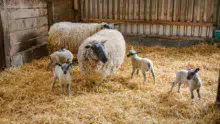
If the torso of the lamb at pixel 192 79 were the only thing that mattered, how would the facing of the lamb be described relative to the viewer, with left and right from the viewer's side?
facing the viewer and to the right of the viewer

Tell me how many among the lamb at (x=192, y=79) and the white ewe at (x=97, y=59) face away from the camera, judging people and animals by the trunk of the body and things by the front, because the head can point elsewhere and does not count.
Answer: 0

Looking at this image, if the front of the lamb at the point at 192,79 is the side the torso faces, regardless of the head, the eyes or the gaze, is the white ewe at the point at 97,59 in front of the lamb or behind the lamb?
behind

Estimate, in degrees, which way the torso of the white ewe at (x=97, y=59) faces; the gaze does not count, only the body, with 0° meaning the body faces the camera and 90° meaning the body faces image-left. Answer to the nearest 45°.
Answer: approximately 45°

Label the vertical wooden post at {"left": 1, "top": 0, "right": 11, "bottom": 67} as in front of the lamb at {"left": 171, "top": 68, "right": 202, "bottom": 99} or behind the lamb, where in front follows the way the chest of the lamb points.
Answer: behind

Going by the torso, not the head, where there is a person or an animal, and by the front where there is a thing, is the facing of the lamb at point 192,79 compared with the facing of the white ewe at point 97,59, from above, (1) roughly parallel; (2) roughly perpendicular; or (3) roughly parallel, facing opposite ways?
roughly perpendicular

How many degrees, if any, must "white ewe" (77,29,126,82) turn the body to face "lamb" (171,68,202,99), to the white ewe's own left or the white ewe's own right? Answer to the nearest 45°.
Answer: approximately 90° to the white ewe's own left
